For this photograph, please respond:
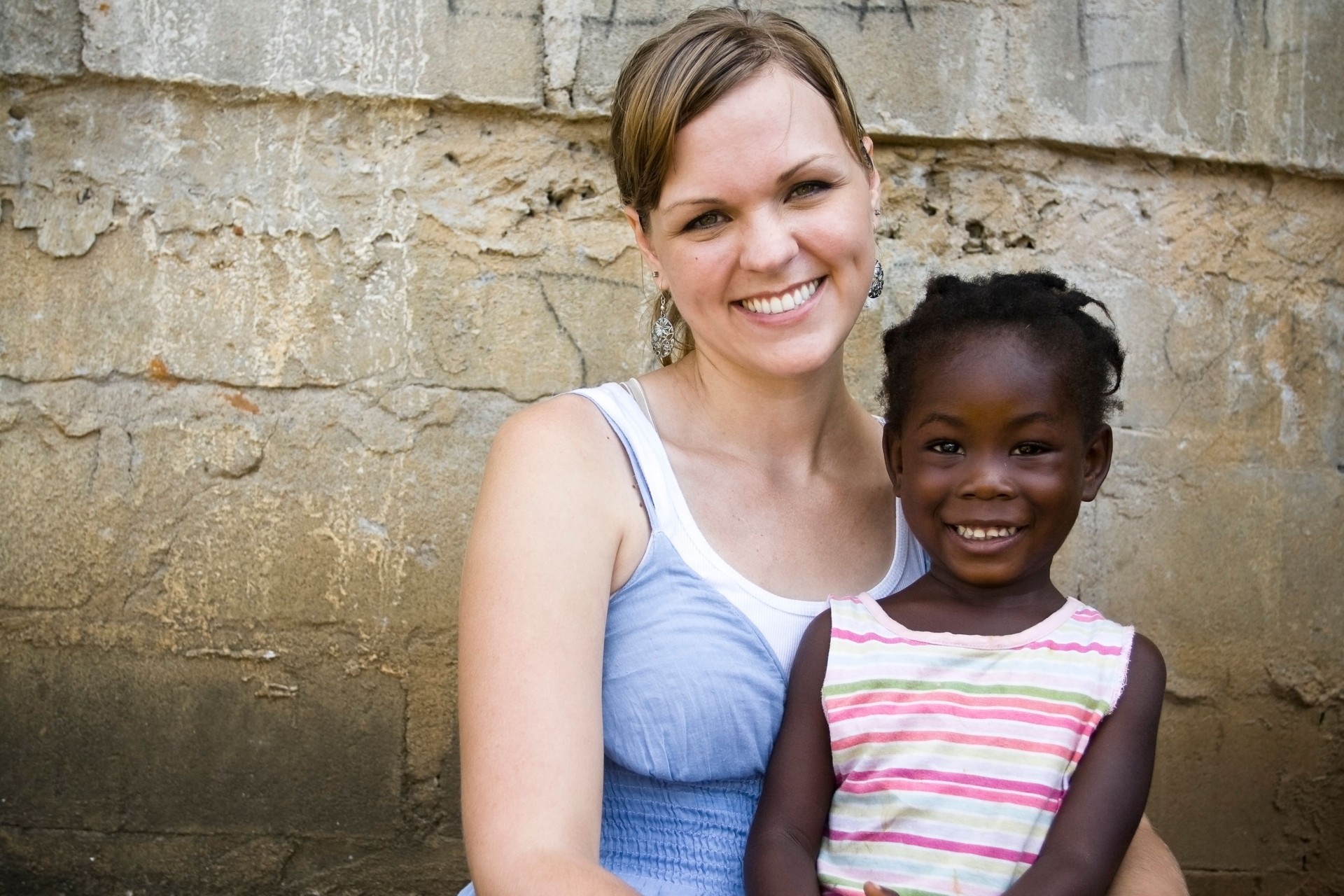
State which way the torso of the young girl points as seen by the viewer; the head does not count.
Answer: toward the camera
